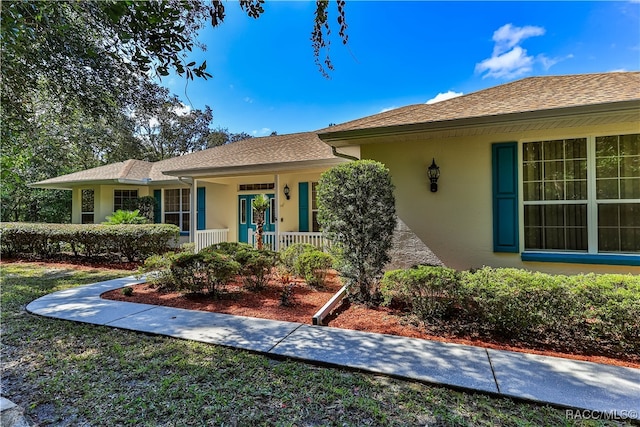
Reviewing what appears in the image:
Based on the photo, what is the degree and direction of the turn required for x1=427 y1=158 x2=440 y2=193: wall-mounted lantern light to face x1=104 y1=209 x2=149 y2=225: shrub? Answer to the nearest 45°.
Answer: approximately 90° to its right

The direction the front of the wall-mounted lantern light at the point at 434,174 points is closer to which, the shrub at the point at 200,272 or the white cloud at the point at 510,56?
the shrub

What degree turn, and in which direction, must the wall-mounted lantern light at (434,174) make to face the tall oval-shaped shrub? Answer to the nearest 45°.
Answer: approximately 45° to its right

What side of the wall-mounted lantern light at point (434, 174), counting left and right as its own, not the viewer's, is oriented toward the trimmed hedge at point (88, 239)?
right

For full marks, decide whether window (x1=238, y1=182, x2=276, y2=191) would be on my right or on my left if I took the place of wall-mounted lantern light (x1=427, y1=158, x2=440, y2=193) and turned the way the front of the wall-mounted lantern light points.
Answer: on my right

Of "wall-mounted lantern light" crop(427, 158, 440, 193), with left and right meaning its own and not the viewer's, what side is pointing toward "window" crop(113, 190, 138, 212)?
right

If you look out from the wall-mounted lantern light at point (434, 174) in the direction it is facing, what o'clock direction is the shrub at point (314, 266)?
The shrub is roughly at 3 o'clock from the wall-mounted lantern light.

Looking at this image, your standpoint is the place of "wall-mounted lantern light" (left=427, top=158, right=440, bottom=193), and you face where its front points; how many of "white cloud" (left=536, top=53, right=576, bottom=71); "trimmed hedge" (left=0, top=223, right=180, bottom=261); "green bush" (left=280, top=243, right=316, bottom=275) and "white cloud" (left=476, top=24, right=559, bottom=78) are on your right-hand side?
2

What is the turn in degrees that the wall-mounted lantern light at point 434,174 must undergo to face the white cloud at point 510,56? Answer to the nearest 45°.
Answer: approximately 135° to its left

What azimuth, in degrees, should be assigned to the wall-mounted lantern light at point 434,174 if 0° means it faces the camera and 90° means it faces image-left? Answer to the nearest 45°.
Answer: approximately 0°

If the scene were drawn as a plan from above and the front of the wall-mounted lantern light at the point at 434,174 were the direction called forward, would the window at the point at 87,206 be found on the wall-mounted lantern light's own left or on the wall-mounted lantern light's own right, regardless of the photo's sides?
on the wall-mounted lantern light's own right
